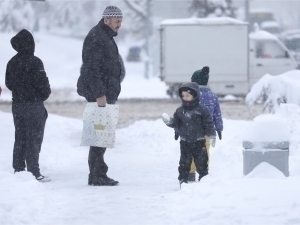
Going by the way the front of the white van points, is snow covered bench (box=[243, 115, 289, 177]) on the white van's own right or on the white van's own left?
on the white van's own right

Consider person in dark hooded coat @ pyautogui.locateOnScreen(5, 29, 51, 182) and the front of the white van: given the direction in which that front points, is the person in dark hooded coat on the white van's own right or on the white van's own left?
on the white van's own right

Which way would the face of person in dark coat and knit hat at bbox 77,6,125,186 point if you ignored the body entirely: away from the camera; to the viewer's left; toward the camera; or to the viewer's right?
to the viewer's right

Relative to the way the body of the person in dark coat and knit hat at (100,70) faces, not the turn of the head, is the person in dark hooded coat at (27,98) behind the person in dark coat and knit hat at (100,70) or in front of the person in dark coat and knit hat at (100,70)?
behind

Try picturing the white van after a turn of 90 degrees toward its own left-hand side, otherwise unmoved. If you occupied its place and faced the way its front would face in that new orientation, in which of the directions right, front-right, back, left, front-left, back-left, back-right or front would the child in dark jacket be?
back

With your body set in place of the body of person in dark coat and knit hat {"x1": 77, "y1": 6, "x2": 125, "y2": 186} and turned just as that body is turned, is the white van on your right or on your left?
on your left

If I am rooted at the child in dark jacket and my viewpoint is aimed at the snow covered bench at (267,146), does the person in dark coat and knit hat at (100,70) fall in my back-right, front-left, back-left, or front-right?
back-right

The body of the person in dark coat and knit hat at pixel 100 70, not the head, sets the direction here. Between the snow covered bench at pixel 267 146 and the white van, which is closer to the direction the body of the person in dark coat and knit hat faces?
the snow covered bench

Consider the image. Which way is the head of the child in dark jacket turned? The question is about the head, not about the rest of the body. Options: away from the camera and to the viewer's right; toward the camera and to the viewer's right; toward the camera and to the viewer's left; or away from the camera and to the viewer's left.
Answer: toward the camera and to the viewer's left

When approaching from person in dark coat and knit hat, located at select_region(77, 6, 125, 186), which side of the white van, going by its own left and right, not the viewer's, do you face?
right

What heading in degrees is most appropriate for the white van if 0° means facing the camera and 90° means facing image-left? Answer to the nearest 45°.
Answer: approximately 270°
